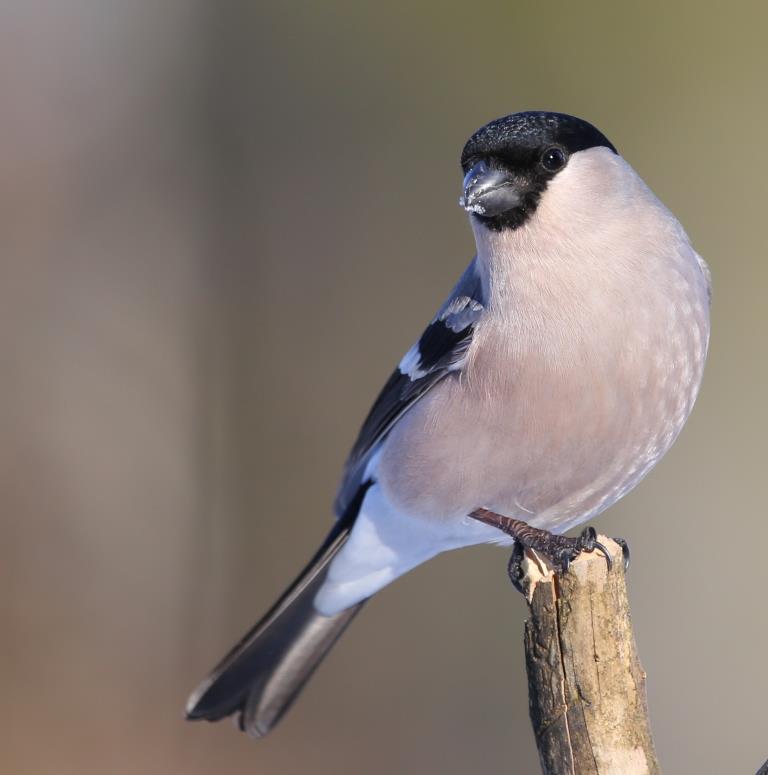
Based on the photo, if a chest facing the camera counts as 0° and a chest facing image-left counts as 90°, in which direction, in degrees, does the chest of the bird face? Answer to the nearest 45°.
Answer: approximately 315°
